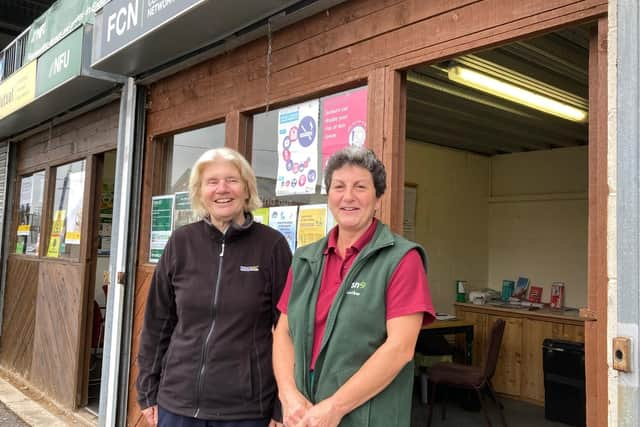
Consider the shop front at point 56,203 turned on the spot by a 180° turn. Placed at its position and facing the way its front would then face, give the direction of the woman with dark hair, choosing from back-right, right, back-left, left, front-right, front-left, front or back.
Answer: back-right

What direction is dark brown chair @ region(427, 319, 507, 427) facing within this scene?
to the viewer's left

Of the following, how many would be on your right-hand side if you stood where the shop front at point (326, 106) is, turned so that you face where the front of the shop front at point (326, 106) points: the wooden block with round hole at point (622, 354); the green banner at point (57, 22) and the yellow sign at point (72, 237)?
2

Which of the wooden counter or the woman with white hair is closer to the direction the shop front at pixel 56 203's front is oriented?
the woman with white hair

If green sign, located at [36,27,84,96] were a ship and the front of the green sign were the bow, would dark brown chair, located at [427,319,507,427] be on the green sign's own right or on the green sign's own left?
on the green sign's own left
